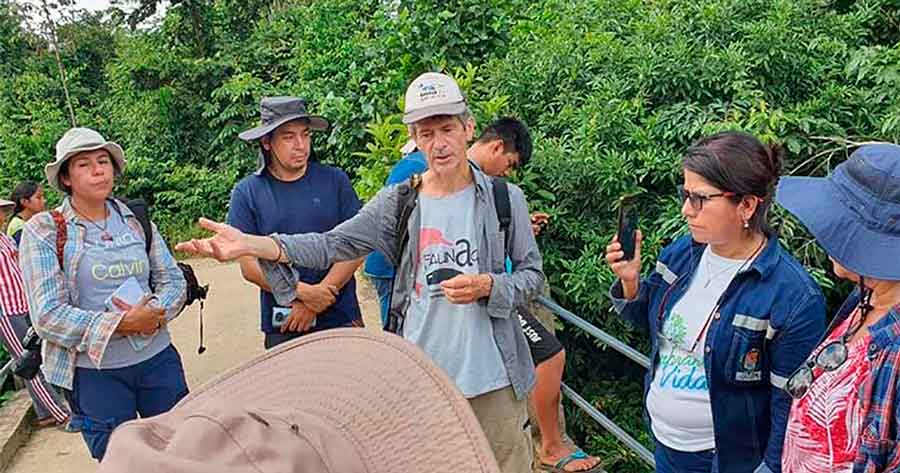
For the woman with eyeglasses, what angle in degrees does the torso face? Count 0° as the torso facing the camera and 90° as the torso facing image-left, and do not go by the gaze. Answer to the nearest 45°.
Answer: approximately 45°

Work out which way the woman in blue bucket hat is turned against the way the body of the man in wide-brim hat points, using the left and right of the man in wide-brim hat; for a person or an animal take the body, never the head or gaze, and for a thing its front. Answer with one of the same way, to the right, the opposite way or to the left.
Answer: to the right

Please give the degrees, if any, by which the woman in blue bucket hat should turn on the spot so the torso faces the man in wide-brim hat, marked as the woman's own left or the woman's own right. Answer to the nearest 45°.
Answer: approximately 45° to the woman's own right

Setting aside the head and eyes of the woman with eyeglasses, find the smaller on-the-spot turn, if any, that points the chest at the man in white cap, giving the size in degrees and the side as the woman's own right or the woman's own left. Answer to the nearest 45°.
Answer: approximately 45° to the woman's own right

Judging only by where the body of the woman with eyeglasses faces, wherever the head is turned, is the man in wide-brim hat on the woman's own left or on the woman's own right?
on the woman's own right

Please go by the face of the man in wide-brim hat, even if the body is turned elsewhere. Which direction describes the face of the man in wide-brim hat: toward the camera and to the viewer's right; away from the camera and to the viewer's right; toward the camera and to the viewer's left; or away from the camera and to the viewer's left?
toward the camera and to the viewer's right

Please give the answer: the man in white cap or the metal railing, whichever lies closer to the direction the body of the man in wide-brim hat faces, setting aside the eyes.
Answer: the man in white cap

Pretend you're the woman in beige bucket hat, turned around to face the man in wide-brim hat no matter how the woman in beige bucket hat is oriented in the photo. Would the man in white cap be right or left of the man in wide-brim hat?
right

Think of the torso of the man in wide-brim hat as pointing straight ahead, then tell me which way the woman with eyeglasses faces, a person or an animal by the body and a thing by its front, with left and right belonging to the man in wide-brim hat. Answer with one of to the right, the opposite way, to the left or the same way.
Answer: to the right
